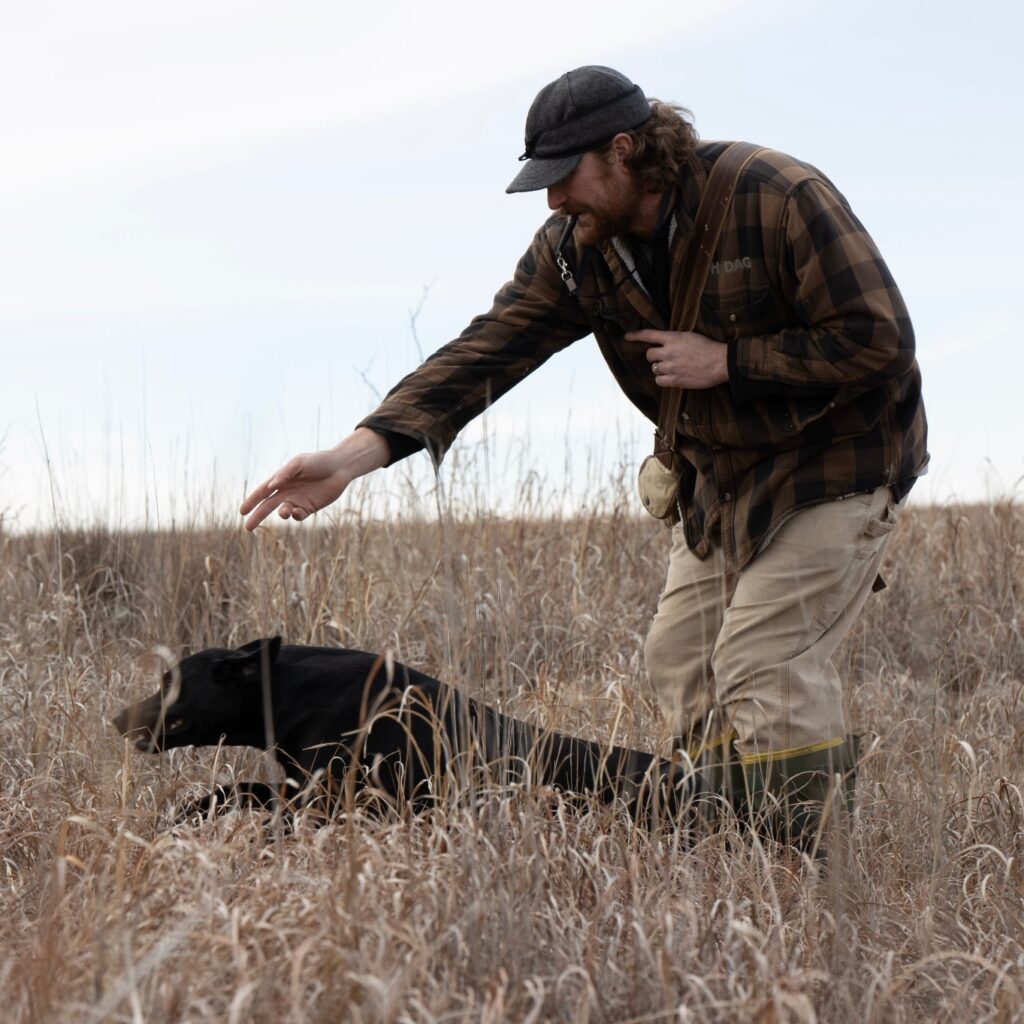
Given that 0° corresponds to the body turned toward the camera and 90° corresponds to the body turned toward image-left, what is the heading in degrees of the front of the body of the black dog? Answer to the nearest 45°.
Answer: approximately 90°

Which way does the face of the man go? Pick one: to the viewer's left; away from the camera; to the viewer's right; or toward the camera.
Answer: to the viewer's left

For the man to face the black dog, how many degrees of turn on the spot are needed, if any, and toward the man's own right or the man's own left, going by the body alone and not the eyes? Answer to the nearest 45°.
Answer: approximately 45° to the man's own right

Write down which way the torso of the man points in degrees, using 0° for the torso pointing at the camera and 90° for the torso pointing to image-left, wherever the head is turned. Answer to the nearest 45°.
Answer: approximately 45°

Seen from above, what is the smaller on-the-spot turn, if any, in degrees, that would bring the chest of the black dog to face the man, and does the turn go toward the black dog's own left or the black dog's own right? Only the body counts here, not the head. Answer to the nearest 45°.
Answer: approximately 180°

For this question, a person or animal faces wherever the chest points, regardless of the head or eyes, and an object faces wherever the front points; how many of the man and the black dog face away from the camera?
0
